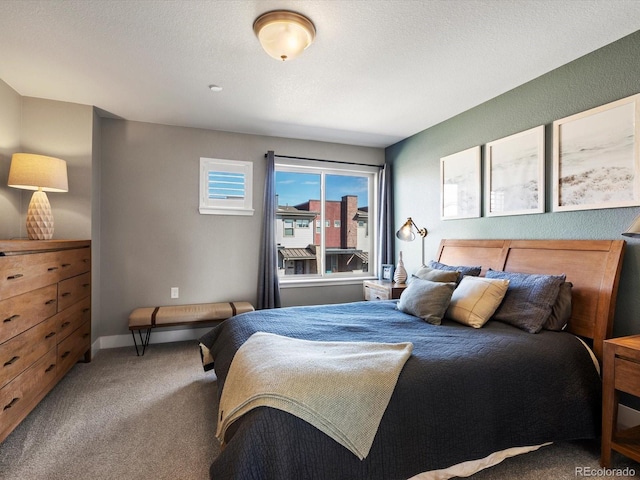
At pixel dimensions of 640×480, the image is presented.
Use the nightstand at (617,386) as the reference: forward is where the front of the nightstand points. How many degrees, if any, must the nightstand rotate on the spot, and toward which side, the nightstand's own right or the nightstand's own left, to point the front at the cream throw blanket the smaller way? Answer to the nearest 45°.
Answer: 0° — it already faces it

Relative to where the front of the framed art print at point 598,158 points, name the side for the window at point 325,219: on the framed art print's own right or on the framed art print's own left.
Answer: on the framed art print's own right

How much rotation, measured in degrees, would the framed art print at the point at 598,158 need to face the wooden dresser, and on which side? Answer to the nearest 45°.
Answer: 0° — it already faces it

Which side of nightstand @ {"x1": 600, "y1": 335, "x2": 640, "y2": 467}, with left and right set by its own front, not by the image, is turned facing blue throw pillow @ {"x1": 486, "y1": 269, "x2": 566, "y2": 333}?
right

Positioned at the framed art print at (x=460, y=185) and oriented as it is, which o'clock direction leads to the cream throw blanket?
The cream throw blanket is roughly at 11 o'clock from the framed art print.

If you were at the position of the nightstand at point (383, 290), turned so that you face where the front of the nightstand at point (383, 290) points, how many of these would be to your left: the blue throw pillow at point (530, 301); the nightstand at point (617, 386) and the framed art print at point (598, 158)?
3

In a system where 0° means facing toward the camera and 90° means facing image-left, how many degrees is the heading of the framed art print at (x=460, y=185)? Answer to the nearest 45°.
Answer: approximately 45°
